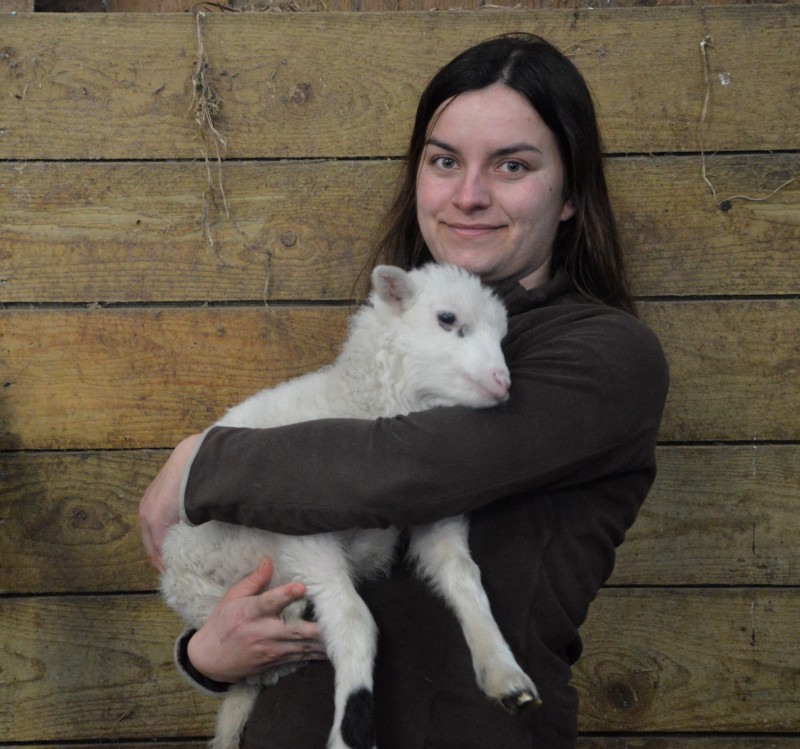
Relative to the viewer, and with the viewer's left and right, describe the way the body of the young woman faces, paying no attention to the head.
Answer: facing the viewer and to the left of the viewer

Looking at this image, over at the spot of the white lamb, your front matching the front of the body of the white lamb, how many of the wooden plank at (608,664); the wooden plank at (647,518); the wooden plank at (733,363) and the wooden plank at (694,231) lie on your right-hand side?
0

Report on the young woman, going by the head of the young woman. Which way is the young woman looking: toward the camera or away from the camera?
toward the camera

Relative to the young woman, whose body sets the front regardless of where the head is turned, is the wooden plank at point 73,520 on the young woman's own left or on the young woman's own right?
on the young woman's own right

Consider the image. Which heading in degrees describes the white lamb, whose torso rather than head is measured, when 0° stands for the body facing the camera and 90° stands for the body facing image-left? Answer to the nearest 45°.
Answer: approximately 270°

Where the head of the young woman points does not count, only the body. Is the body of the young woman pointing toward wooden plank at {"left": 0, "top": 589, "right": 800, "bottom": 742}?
no
